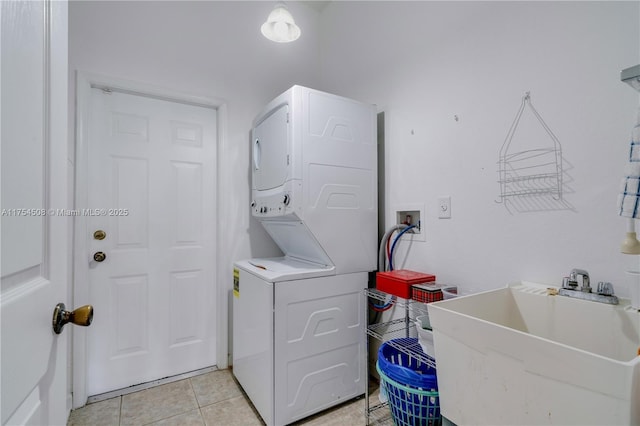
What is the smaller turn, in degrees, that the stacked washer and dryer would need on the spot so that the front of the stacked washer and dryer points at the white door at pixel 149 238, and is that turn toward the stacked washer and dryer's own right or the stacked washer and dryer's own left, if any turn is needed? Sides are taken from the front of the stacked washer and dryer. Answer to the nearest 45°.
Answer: approximately 45° to the stacked washer and dryer's own right

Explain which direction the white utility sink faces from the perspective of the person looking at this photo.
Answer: facing the viewer and to the left of the viewer

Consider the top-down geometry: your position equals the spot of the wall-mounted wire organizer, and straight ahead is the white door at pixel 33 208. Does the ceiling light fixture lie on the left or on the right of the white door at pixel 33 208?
right

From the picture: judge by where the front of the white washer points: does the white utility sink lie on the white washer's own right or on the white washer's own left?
on the white washer's own left

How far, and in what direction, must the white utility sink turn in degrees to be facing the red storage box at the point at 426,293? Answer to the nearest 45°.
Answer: approximately 90° to its right

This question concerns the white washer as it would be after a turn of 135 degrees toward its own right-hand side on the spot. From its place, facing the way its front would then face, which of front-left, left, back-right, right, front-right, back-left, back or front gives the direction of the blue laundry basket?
back-right

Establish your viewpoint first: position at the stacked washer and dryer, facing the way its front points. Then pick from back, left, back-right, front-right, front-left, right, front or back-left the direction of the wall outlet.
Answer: back-left

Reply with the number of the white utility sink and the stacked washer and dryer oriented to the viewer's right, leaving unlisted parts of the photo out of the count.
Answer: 0

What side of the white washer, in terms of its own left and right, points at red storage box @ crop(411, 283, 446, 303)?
left

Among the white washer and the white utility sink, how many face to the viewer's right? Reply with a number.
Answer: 0

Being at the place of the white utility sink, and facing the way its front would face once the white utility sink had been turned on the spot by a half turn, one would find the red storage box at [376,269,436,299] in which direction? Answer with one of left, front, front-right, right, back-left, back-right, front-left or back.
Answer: left

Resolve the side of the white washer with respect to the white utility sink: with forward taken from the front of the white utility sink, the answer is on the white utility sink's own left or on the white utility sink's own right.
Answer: on the white utility sink's own right

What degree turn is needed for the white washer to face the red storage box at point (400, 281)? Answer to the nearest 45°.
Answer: approximately 135° to its left
